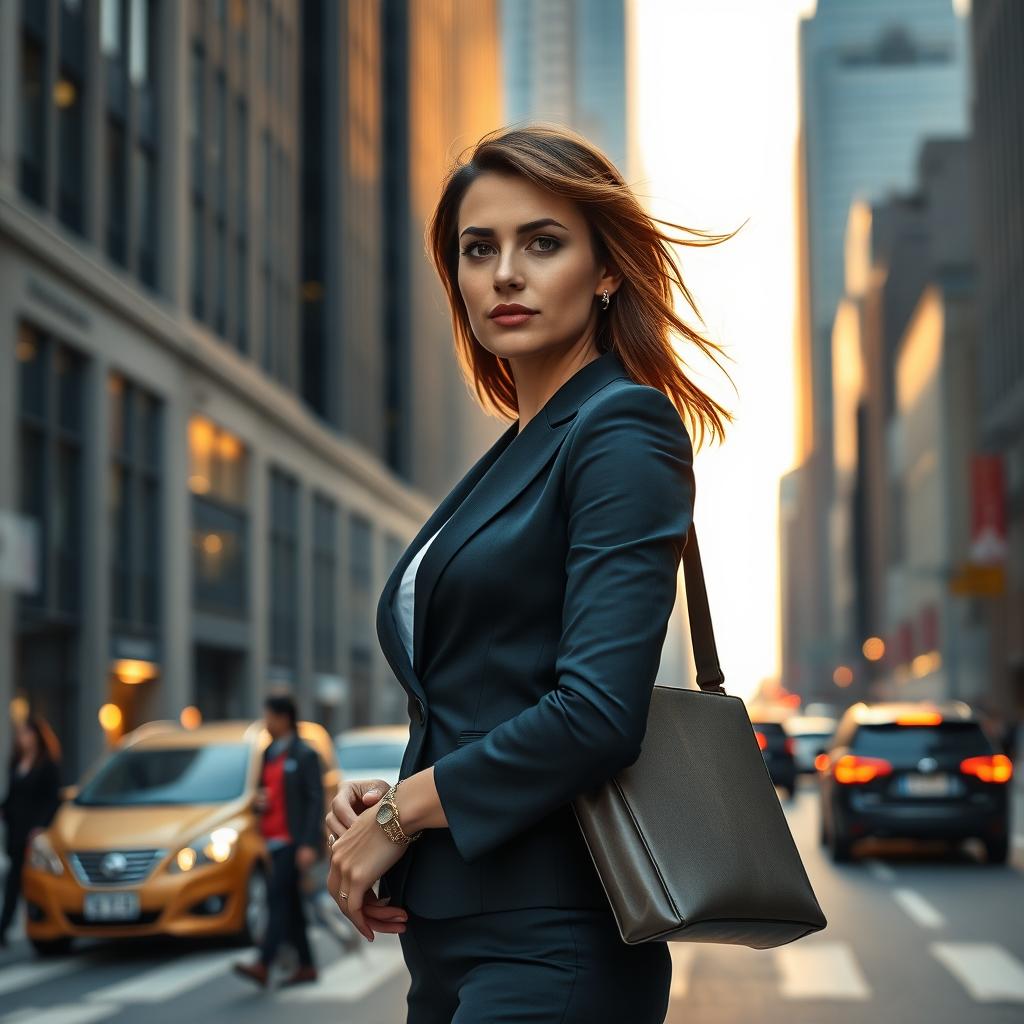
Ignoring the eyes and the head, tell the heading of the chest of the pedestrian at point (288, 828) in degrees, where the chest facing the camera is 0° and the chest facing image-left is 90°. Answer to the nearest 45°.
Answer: approximately 45°

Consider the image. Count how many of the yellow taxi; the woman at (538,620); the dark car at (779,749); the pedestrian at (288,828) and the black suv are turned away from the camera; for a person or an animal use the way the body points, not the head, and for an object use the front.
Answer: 2

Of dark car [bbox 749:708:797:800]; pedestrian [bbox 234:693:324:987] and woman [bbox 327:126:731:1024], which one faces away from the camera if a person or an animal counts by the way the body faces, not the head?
the dark car

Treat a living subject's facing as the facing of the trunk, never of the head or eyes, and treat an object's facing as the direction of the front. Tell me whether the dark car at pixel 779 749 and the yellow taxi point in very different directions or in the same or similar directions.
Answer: very different directions

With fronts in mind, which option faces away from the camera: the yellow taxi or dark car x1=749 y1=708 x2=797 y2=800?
the dark car

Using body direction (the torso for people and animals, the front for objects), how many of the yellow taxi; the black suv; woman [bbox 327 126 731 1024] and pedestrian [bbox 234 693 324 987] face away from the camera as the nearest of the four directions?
1

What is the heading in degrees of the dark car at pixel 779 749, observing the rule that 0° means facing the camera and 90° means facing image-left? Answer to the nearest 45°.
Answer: approximately 180°

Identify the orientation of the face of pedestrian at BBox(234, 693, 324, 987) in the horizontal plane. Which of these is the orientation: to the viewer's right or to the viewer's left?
to the viewer's left

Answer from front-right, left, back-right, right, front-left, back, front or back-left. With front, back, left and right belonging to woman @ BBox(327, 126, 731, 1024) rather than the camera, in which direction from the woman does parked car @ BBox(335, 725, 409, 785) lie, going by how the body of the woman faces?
back-right

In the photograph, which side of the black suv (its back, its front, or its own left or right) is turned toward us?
back

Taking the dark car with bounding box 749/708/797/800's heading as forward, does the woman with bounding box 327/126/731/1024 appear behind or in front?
behind

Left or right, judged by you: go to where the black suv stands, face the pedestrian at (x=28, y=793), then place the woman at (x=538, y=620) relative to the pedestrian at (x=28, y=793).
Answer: left
